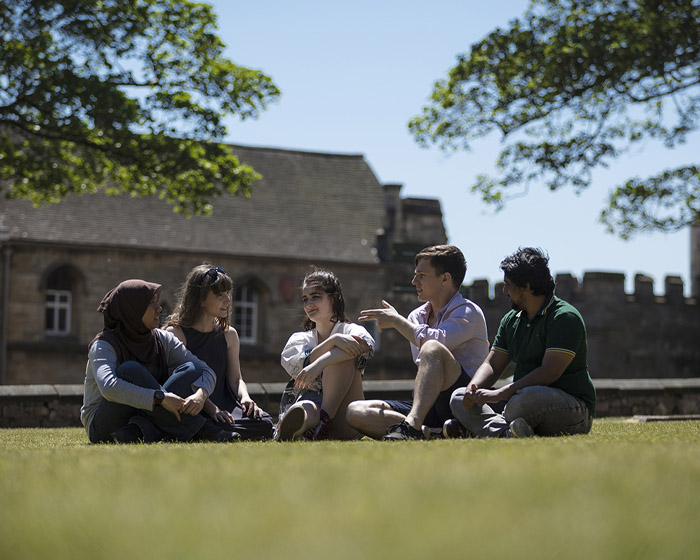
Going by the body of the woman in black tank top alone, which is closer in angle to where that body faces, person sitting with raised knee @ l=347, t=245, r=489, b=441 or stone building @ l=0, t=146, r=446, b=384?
the person sitting with raised knee

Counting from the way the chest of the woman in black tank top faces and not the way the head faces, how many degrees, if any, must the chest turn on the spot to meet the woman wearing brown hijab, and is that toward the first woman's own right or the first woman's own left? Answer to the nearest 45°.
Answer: approximately 90° to the first woman's own right

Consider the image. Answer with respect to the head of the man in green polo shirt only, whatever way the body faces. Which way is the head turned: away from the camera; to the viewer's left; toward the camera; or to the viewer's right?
to the viewer's left

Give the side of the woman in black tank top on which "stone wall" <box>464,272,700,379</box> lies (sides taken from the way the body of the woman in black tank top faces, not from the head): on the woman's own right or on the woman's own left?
on the woman's own left

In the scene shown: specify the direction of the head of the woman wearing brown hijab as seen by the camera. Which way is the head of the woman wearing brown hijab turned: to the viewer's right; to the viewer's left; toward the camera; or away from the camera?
to the viewer's right

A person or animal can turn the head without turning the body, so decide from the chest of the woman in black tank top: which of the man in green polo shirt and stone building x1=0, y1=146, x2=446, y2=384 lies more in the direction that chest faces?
the man in green polo shirt

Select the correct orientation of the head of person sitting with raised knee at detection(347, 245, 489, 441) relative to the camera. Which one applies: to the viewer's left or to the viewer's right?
to the viewer's left

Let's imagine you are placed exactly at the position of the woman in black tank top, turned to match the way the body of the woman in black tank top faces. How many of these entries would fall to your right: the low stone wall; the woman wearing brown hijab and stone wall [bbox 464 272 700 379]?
1

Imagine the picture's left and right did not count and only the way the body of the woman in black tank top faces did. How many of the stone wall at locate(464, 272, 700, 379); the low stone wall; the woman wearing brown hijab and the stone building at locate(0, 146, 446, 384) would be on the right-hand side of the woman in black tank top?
1

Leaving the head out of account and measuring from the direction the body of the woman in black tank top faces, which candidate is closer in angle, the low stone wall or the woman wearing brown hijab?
the woman wearing brown hijab

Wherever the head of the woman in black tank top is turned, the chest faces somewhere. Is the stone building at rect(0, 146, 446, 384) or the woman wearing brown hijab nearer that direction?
the woman wearing brown hijab

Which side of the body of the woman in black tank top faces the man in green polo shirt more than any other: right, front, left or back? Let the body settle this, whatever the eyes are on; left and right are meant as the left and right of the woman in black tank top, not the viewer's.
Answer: front
